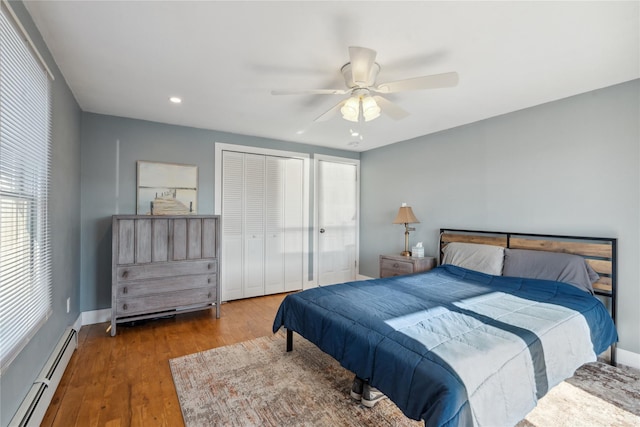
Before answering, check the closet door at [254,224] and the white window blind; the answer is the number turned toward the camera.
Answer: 1

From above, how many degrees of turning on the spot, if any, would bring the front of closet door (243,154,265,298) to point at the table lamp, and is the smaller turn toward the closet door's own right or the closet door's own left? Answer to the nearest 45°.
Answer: approximately 90° to the closet door's own left

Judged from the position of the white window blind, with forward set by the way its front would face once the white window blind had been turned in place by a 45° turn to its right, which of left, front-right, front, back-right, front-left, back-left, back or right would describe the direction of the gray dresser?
left

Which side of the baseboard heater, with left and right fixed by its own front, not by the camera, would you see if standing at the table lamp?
front

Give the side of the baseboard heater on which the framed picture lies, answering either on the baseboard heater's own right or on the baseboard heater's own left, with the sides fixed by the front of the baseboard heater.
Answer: on the baseboard heater's own left

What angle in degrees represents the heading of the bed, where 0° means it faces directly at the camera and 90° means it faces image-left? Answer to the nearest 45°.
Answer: approximately 45°

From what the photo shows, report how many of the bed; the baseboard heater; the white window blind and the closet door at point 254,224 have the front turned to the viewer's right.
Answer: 2

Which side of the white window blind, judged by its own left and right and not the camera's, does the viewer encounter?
right

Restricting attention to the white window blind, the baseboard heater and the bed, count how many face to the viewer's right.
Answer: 2

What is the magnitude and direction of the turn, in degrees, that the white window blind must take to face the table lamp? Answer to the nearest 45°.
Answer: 0° — it already faces it

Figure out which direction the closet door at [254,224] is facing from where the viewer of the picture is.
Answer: facing the viewer

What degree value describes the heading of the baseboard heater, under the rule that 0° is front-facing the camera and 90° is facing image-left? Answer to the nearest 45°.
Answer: approximately 270°
